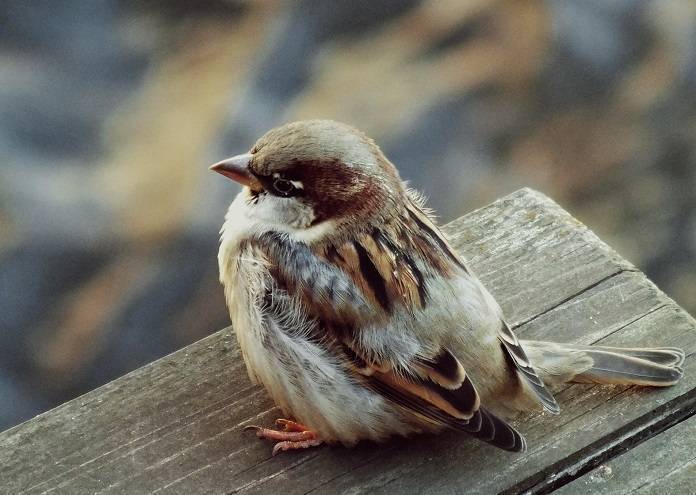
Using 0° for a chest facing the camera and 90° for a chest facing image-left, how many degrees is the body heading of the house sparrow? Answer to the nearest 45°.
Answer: approximately 90°
